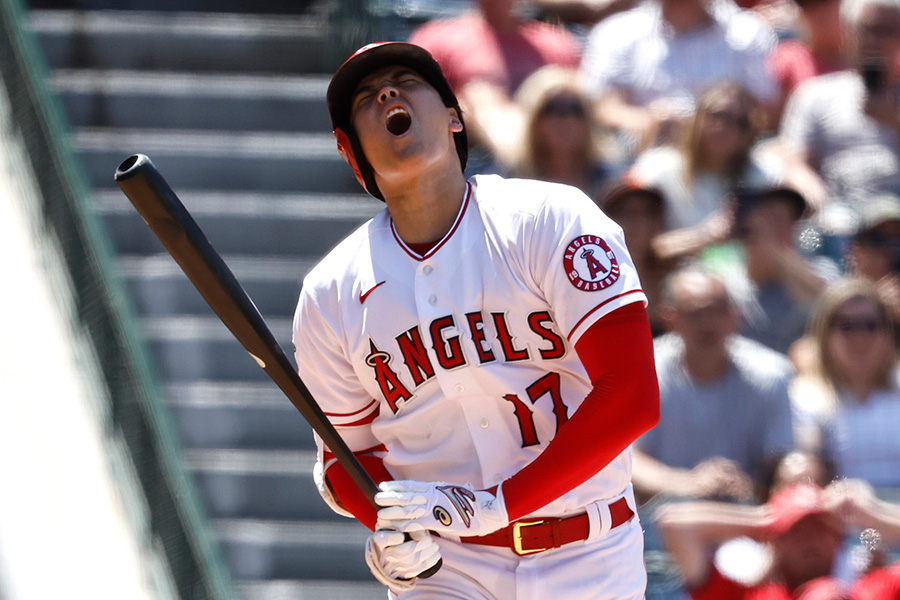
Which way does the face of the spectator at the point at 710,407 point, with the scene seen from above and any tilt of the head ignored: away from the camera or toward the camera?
toward the camera

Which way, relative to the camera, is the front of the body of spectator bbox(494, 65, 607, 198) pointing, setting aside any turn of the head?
toward the camera

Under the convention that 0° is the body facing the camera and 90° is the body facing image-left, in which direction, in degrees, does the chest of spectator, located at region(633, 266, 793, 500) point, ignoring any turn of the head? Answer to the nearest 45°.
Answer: approximately 0°

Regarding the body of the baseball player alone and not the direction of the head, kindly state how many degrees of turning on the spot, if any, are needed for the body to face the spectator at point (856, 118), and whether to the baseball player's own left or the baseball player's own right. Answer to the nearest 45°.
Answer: approximately 135° to the baseball player's own left

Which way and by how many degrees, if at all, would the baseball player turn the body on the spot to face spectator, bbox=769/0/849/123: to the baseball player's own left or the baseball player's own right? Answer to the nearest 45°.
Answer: approximately 135° to the baseball player's own left

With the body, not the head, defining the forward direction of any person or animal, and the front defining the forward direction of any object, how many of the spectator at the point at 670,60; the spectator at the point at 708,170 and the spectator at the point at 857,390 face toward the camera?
3

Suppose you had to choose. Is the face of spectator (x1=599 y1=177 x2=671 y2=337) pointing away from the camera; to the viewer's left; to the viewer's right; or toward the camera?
toward the camera

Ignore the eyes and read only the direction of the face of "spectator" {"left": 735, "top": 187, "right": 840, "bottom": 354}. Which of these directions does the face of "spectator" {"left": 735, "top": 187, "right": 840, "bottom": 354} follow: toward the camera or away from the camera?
toward the camera

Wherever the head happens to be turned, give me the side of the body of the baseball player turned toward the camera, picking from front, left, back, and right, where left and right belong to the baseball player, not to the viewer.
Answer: front

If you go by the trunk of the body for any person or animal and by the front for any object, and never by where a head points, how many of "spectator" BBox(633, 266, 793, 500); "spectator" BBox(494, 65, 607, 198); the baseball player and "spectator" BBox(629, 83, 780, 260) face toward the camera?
4

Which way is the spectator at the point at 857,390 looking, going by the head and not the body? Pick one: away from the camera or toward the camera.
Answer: toward the camera

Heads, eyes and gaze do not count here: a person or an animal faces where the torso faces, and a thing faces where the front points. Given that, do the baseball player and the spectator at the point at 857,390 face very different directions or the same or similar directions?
same or similar directions

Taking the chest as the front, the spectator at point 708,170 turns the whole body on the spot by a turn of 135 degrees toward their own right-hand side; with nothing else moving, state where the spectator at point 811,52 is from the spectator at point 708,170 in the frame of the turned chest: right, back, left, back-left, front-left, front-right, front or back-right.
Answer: right

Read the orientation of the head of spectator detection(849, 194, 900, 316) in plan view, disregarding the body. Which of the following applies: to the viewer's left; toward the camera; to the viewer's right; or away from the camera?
toward the camera

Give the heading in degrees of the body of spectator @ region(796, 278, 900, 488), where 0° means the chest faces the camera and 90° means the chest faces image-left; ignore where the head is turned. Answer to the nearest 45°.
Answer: approximately 0°

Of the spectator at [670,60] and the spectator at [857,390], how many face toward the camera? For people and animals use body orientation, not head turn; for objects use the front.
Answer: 2
